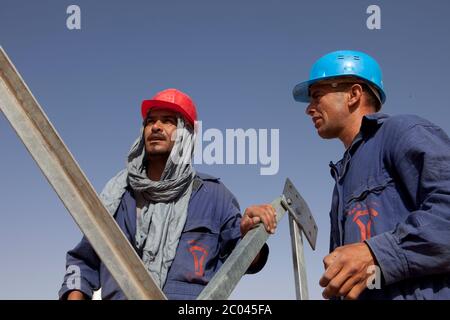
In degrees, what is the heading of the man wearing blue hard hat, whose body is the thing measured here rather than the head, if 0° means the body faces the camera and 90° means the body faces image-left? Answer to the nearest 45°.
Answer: approximately 45°

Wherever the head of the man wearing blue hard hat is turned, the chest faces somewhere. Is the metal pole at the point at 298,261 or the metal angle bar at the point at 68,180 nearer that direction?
the metal angle bar

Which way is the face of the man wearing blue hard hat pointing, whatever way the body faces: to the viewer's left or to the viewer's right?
to the viewer's left
